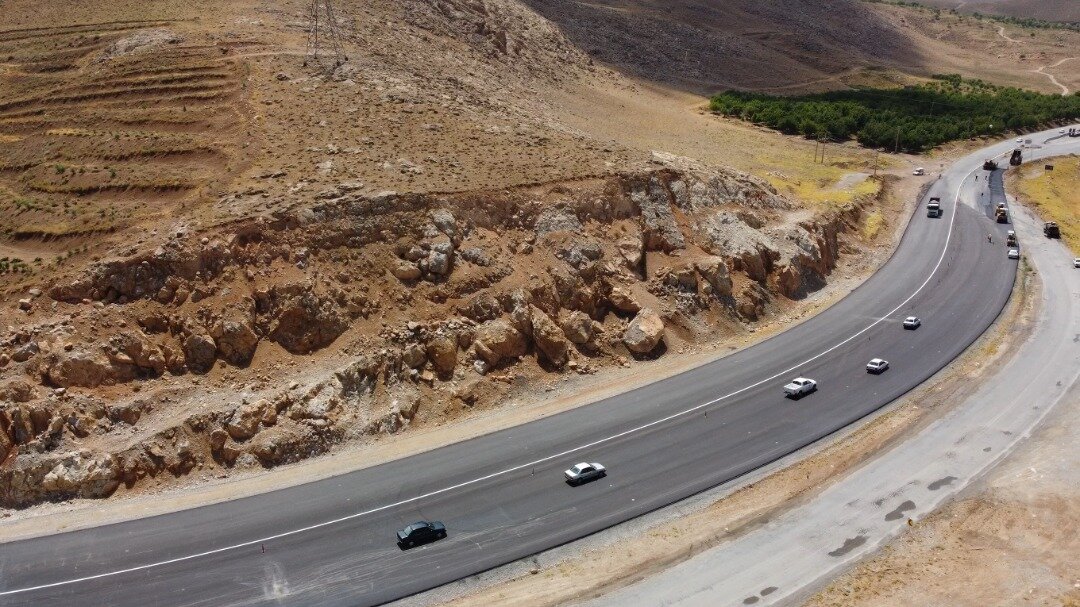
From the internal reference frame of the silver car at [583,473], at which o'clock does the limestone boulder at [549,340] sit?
The limestone boulder is roughly at 10 o'clock from the silver car.

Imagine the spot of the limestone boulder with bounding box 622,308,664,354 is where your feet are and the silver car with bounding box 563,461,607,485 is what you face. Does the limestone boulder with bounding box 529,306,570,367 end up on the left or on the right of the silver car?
right

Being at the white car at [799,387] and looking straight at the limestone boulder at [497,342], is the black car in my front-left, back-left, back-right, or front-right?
front-left

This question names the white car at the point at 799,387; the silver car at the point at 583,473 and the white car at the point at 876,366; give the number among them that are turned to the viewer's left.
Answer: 0

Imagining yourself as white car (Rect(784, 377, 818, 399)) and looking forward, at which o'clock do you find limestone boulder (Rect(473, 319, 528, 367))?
The limestone boulder is roughly at 7 o'clock from the white car.

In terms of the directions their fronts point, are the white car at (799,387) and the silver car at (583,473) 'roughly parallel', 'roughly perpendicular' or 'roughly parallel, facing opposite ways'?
roughly parallel

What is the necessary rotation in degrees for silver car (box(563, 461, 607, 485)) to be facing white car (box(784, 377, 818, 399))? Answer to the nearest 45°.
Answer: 0° — it already faces it

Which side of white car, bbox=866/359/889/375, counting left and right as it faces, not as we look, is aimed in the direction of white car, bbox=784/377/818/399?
back

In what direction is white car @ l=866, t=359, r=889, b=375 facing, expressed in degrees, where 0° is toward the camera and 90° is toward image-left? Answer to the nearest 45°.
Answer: approximately 225°

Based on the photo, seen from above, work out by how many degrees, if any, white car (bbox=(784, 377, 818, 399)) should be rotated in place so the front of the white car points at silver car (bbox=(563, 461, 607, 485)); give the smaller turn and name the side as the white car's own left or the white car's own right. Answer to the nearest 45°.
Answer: approximately 180°

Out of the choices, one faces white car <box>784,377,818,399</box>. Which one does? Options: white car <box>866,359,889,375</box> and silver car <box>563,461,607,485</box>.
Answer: the silver car

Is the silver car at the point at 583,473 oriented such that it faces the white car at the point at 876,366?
yes

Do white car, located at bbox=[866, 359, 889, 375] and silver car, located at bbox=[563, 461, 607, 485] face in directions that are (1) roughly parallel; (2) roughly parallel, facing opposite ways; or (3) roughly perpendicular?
roughly parallel
